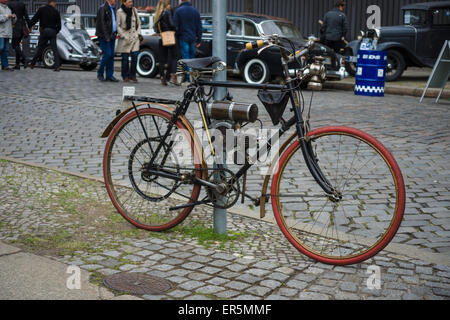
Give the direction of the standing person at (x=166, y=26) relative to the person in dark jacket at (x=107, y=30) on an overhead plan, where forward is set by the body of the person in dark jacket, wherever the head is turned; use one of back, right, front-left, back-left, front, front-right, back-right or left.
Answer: front-left

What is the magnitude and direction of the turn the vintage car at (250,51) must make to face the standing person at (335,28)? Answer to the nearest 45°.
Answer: approximately 45° to its left

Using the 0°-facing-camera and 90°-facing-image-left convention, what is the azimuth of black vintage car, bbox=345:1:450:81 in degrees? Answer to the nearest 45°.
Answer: approximately 45°

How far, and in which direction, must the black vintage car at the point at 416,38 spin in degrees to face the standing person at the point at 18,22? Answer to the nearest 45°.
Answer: approximately 45° to its right

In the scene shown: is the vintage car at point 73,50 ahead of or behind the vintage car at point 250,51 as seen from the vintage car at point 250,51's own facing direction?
behind

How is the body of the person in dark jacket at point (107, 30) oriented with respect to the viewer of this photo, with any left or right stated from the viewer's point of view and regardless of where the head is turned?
facing the viewer and to the right of the viewer
